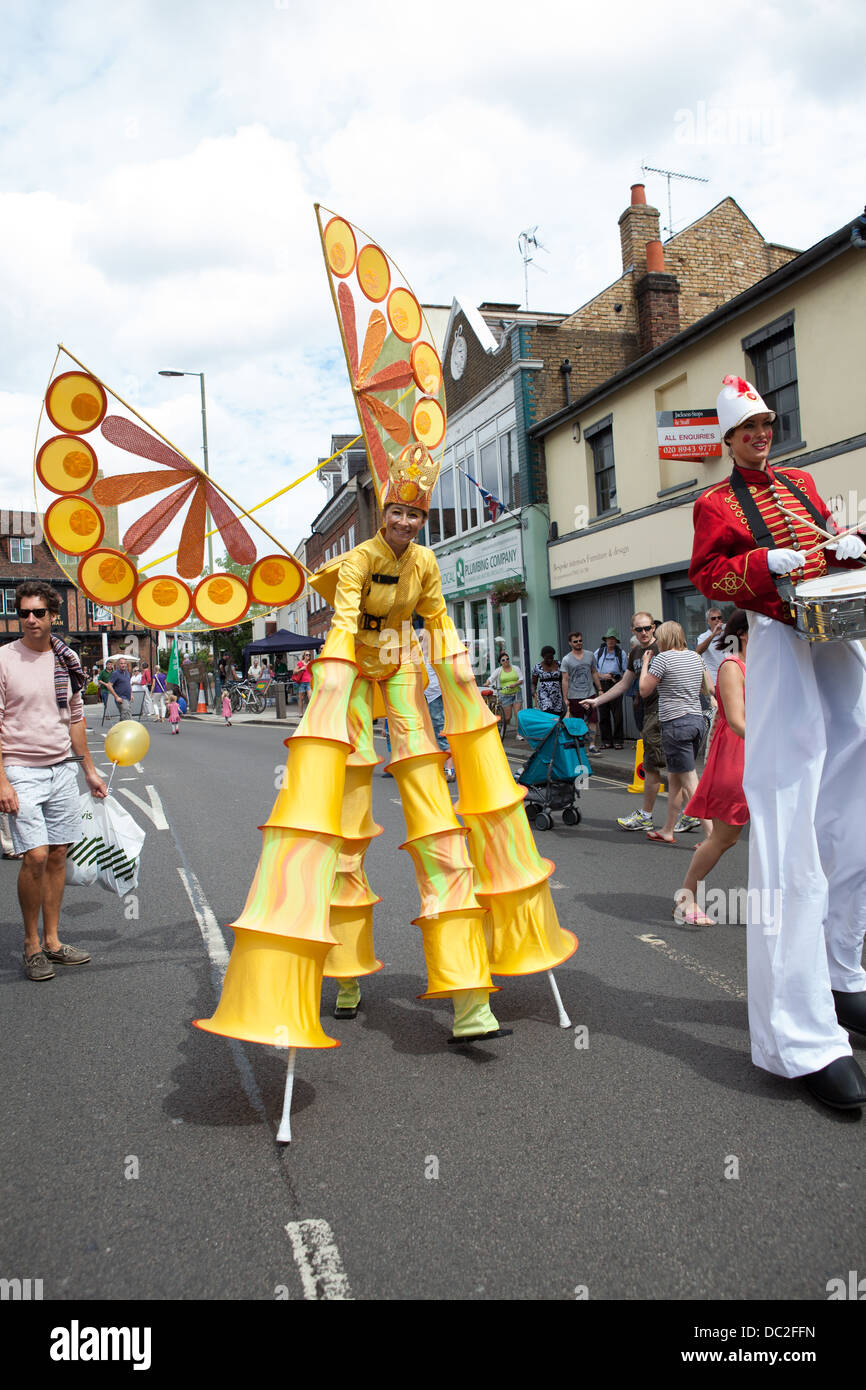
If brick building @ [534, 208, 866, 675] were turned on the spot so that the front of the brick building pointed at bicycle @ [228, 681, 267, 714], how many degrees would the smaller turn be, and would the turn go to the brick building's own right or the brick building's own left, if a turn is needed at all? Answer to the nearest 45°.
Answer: approximately 90° to the brick building's own right

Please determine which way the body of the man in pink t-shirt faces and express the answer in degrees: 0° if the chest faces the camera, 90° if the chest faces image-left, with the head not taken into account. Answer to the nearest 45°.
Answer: approximately 0°

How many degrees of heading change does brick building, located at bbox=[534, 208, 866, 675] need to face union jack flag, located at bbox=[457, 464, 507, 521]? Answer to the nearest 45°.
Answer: approximately 90° to its right

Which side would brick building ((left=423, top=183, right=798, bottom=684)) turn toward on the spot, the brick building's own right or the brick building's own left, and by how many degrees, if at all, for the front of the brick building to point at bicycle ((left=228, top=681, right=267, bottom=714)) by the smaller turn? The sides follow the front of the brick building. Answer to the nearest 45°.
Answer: approximately 90° to the brick building's own right

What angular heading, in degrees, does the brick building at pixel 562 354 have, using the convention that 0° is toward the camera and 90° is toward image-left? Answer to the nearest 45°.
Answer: approximately 45°
